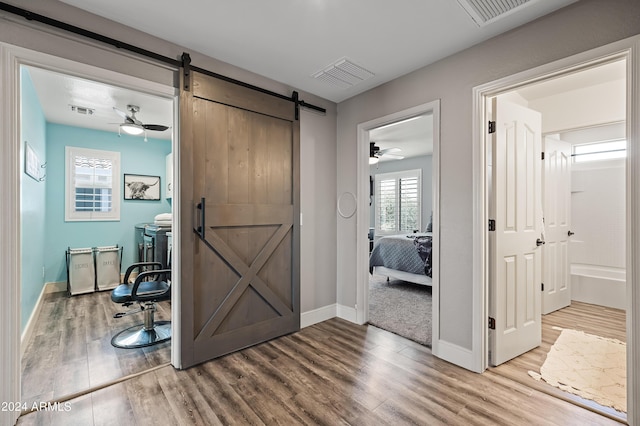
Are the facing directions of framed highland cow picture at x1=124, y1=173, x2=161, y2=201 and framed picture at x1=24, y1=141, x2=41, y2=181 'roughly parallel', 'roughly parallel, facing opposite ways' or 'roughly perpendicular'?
roughly perpendicular

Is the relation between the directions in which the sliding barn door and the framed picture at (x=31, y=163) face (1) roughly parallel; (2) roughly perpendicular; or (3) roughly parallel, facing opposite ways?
roughly perpendicular

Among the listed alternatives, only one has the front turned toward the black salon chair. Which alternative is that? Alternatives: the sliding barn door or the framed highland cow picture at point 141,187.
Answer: the framed highland cow picture

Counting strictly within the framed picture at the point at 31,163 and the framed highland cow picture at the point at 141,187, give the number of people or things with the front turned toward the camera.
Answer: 1

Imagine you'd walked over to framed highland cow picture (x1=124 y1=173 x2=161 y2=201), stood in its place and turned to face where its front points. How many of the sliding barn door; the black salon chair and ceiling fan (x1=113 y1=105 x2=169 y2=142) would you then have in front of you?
3

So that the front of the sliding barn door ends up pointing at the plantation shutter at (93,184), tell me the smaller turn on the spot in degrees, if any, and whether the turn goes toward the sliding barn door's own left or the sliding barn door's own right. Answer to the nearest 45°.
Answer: approximately 180°

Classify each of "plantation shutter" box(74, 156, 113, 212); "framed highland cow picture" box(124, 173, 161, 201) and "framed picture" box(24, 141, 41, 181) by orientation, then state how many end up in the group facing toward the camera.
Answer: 2

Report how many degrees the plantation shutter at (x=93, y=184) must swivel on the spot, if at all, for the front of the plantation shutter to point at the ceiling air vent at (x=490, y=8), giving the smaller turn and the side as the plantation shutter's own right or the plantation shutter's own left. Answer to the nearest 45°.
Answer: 0° — it already faces it

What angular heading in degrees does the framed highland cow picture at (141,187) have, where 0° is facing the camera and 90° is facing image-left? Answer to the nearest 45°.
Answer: approximately 0°

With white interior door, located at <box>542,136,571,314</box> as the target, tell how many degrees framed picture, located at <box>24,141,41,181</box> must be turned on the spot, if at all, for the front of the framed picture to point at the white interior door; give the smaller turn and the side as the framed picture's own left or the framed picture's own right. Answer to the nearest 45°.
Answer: approximately 45° to the framed picture's own right

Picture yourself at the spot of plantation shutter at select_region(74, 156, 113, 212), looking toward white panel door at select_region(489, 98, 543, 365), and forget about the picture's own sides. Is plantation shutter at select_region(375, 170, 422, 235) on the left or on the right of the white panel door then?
left

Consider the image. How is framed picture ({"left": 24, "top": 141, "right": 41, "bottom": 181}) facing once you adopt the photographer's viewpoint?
facing to the right of the viewer
